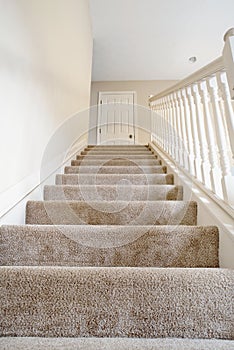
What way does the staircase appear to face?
toward the camera

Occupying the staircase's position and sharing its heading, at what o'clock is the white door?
The white door is roughly at 6 o'clock from the staircase.

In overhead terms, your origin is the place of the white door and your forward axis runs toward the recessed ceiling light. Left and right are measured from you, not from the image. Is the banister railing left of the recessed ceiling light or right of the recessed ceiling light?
right
